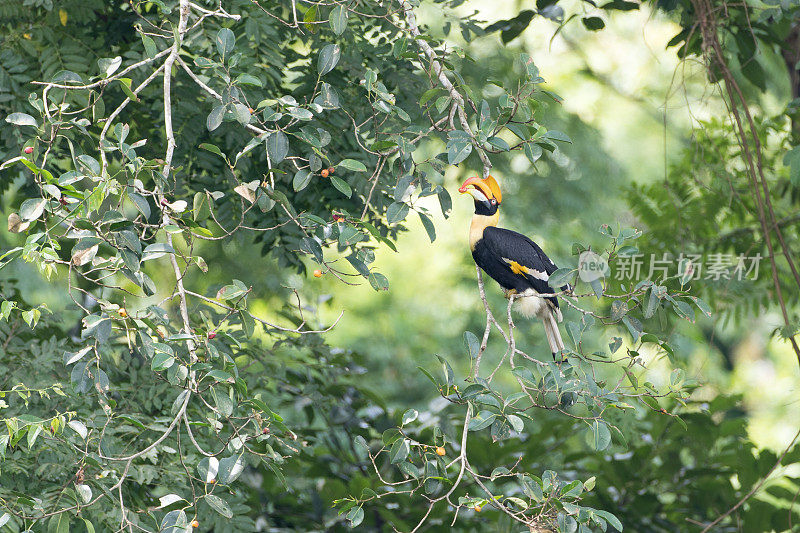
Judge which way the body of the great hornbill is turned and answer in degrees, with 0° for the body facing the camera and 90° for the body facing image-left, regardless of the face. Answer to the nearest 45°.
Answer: approximately 90°
